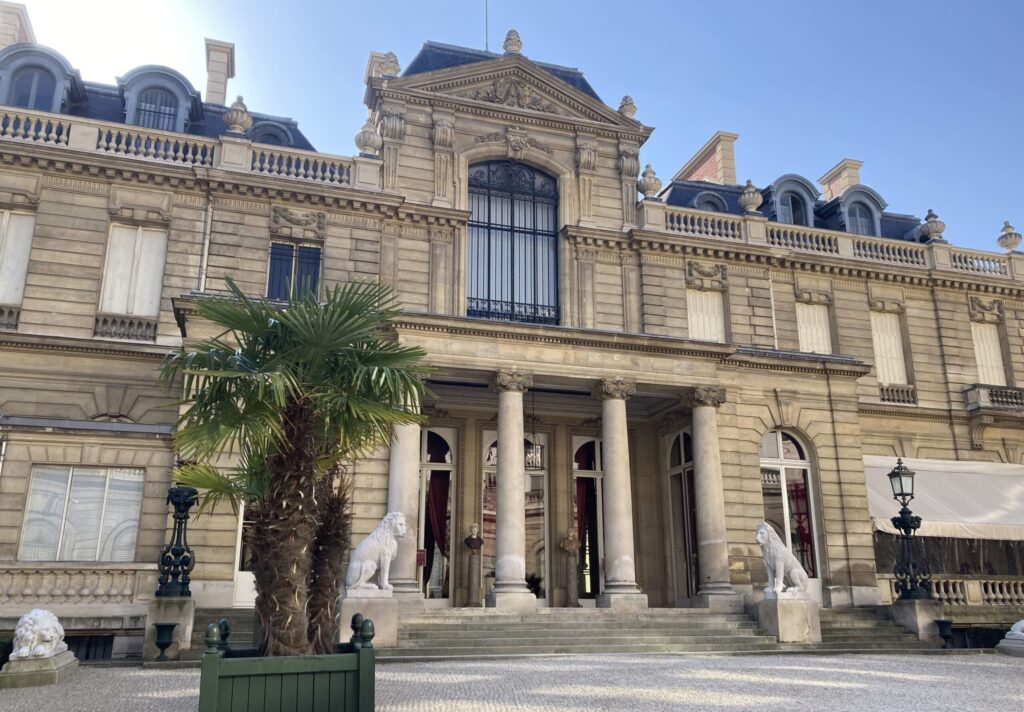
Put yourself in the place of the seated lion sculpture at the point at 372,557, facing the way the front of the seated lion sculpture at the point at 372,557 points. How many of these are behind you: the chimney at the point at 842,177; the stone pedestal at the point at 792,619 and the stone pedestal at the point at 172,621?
1

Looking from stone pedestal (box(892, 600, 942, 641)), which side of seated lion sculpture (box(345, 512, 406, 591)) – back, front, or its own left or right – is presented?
front

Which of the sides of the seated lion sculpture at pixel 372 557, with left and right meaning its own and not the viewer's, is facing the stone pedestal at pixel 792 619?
front

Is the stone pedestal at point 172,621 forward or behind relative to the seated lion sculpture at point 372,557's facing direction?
behind

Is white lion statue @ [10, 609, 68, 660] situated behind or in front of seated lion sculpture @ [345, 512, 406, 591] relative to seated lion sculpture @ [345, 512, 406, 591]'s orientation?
behind

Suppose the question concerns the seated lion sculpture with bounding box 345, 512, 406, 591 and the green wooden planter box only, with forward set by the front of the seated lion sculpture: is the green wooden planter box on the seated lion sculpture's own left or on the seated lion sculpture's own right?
on the seated lion sculpture's own right

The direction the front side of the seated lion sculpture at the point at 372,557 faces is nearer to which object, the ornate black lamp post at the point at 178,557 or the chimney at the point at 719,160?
the chimney

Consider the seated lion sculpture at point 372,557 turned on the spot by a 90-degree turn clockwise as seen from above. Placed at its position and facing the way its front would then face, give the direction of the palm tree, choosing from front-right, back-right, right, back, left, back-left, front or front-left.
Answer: front

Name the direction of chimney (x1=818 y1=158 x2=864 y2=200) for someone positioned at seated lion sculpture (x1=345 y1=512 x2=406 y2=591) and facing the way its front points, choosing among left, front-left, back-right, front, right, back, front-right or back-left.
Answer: front-left

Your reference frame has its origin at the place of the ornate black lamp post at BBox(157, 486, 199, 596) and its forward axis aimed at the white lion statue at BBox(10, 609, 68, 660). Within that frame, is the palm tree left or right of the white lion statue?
left

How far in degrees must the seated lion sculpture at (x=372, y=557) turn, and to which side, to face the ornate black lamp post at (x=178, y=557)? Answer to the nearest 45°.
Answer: approximately 180°

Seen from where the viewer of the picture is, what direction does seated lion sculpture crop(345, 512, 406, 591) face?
facing to the right of the viewer
